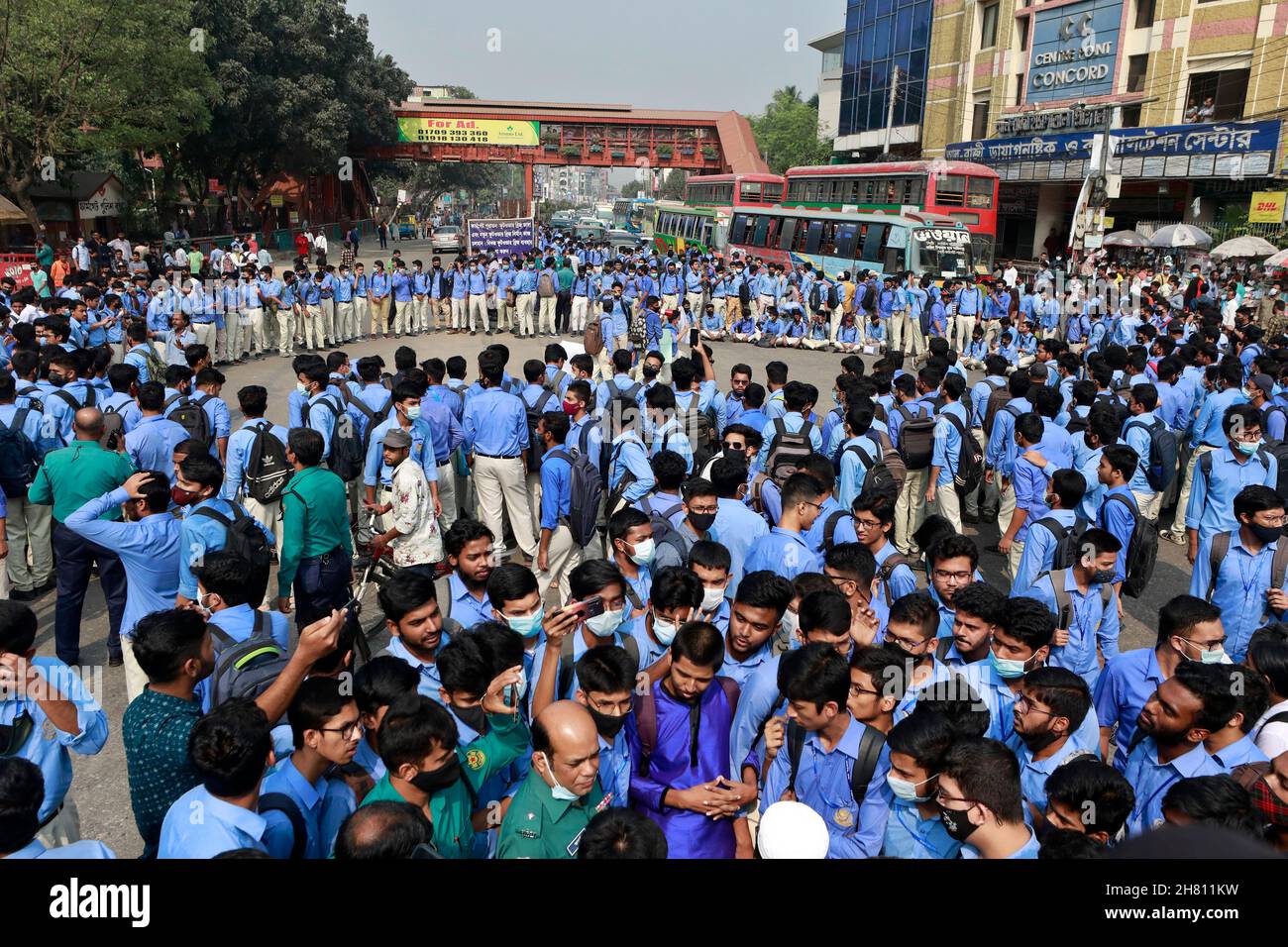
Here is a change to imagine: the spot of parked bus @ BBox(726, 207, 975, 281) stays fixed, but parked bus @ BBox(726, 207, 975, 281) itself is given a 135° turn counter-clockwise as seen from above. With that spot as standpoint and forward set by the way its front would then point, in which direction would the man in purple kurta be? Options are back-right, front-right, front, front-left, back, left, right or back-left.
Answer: back

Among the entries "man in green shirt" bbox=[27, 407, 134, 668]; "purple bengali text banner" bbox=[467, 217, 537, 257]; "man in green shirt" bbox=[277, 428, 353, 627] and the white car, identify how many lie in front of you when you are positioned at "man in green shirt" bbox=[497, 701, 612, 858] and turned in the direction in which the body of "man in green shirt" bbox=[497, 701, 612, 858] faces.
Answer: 0

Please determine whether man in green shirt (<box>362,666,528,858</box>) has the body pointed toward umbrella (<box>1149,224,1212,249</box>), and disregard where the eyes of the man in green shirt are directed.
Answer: no

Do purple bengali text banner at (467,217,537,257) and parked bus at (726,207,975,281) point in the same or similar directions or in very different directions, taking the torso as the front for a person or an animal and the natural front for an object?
same or similar directions

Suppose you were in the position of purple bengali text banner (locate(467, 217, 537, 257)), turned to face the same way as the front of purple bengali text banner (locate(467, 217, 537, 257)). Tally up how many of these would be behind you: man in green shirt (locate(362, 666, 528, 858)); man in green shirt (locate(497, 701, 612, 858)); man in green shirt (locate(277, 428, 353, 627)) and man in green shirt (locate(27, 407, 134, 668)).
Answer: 0

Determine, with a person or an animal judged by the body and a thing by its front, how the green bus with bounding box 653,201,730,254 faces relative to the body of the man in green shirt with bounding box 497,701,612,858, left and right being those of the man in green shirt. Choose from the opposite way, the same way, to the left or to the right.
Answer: the same way

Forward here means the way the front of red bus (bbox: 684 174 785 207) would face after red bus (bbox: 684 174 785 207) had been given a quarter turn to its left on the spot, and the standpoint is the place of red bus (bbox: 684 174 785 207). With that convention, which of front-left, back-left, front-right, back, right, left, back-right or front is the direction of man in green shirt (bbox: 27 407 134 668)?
back-right

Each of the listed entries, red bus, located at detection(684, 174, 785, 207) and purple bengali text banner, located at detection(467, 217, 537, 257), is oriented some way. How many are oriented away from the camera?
0

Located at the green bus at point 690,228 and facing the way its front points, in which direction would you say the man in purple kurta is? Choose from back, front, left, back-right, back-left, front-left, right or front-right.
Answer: front-right

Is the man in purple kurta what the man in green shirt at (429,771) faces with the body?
no

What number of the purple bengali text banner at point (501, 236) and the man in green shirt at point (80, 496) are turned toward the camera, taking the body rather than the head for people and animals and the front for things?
1

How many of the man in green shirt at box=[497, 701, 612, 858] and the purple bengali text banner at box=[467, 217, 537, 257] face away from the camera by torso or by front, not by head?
0

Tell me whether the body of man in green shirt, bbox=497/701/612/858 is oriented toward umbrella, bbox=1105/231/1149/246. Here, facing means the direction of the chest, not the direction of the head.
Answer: no

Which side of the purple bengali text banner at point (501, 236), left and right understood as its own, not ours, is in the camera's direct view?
front
